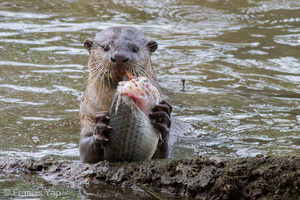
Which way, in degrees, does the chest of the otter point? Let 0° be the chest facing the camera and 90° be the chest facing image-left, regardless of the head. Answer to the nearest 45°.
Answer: approximately 0°
